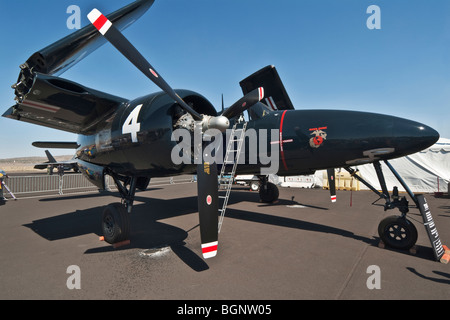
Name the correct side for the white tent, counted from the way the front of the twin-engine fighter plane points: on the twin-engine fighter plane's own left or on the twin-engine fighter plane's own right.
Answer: on the twin-engine fighter plane's own left

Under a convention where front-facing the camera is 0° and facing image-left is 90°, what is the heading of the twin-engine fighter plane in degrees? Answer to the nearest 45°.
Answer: approximately 315°

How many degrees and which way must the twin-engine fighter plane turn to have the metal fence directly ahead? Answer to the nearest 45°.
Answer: approximately 180°
